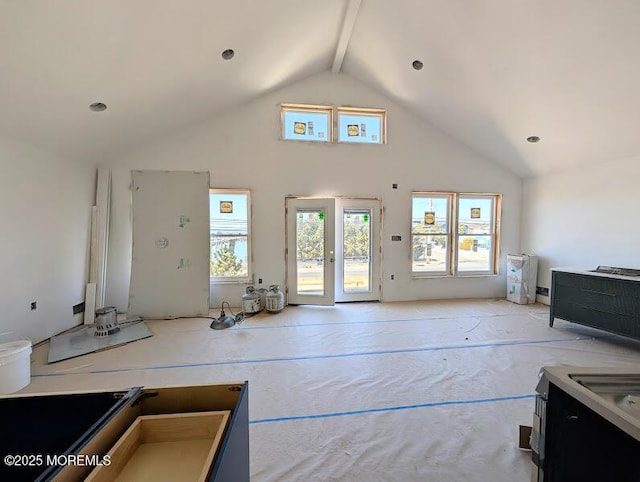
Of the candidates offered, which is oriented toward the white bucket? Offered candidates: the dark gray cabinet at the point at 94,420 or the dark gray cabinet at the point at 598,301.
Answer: the dark gray cabinet at the point at 598,301

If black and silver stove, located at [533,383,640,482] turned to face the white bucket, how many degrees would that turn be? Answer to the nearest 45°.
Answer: approximately 45° to its right

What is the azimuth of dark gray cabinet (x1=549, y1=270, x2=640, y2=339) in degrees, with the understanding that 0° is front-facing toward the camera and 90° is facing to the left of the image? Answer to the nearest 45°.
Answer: approximately 45°

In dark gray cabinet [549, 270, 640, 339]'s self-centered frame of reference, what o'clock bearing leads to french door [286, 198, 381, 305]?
The french door is roughly at 1 o'clock from the dark gray cabinet.

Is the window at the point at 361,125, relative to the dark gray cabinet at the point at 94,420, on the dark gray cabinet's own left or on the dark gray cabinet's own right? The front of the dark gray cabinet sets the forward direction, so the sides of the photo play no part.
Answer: on the dark gray cabinet's own left

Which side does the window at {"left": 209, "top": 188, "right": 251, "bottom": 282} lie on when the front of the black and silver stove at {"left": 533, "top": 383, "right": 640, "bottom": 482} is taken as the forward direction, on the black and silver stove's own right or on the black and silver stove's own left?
on the black and silver stove's own right

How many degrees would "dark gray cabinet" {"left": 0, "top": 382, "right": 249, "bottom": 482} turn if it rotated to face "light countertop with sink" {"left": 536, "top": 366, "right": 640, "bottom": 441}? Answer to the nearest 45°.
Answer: approximately 45° to its left
